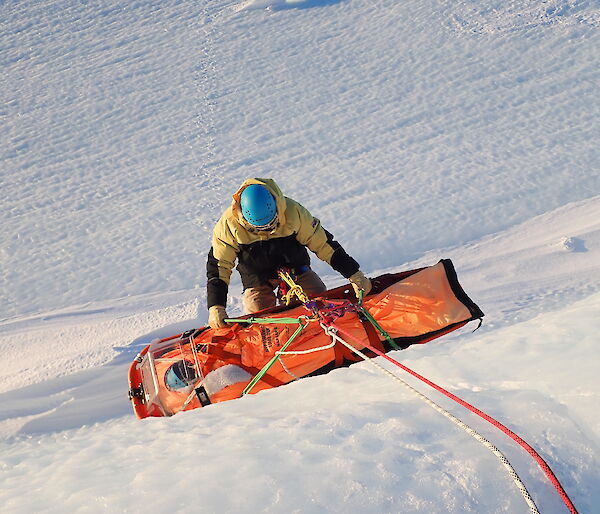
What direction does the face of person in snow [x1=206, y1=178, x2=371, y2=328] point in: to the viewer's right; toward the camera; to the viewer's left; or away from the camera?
toward the camera

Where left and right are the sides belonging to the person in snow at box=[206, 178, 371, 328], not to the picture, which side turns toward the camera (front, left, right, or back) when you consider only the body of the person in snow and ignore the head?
front
